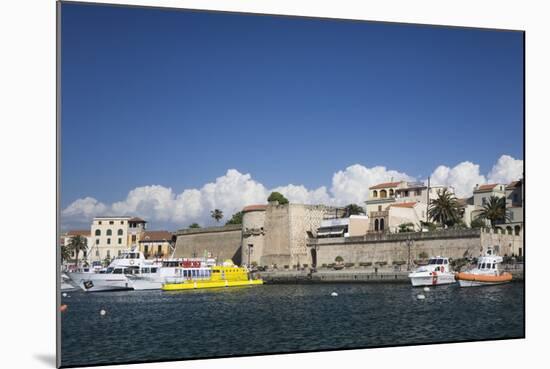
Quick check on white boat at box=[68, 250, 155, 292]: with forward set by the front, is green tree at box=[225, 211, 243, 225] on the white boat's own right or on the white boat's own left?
on the white boat's own right

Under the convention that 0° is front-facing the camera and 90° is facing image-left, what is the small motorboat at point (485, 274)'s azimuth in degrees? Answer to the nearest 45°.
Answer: approximately 90°

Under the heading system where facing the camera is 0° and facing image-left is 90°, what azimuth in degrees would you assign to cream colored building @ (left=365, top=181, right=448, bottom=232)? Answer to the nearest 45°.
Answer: approximately 0°

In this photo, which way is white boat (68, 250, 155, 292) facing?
to the viewer's left

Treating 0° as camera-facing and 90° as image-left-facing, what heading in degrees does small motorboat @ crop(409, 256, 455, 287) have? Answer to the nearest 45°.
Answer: approximately 45°
